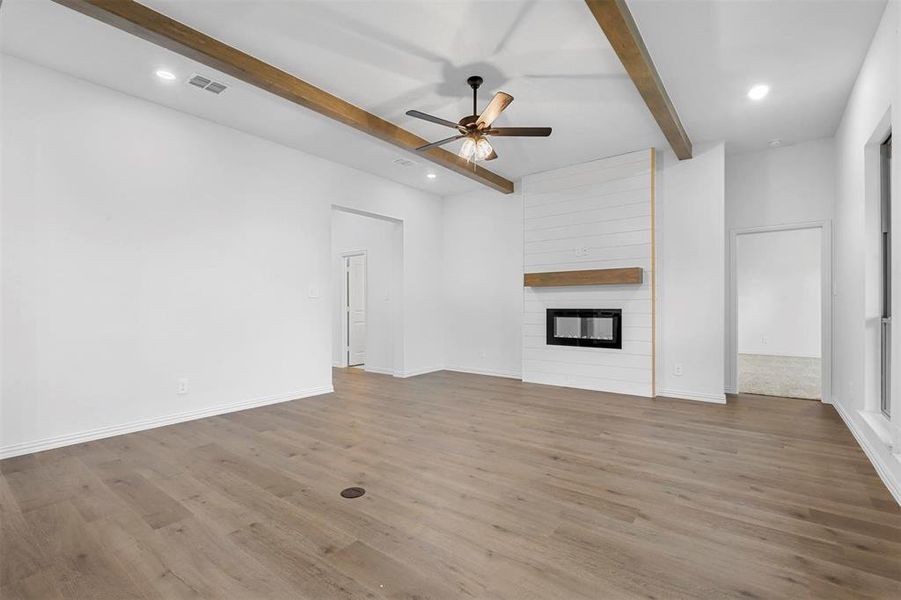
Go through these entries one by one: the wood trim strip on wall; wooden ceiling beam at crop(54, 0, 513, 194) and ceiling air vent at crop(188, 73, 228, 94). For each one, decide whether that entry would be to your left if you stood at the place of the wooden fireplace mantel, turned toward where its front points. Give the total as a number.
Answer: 1

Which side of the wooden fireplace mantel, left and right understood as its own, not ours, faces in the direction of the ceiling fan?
front

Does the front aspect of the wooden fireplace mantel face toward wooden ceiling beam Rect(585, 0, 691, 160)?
yes

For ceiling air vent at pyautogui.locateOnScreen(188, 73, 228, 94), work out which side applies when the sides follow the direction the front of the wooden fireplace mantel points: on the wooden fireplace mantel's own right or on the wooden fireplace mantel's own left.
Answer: on the wooden fireplace mantel's own right

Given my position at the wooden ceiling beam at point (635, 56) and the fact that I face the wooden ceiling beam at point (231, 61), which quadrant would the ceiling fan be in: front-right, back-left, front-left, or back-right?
front-right

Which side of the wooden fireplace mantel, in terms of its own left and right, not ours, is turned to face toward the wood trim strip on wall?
left

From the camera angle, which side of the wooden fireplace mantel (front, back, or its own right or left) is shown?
front

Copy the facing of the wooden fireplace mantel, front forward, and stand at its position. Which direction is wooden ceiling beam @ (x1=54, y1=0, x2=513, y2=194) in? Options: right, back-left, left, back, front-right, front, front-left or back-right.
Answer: front-right

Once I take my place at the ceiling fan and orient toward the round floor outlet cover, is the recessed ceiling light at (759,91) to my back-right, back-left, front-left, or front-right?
back-left

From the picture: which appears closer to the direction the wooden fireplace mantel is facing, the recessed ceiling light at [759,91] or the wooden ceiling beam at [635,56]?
the wooden ceiling beam

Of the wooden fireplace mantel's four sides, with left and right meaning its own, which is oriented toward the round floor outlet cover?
front
